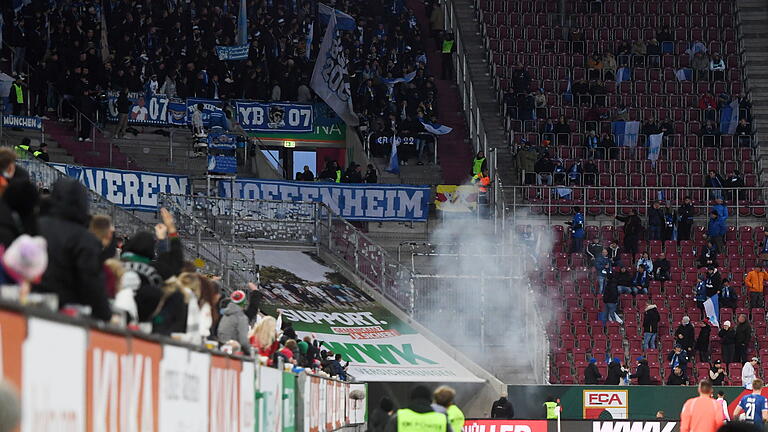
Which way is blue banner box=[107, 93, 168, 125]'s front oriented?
toward the camera

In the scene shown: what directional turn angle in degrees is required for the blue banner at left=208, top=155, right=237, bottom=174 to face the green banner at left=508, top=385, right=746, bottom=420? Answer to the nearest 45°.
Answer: approximately 45° to its left

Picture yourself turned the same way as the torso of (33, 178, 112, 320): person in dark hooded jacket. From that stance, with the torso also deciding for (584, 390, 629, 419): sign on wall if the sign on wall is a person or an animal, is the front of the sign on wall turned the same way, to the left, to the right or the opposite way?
the opposite way

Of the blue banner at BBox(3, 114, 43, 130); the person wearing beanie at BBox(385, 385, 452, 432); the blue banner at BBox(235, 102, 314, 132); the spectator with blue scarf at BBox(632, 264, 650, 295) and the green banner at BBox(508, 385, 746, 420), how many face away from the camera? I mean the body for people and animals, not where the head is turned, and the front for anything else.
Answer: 1

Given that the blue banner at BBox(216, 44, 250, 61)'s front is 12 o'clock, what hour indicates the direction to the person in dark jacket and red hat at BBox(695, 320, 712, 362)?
The person in dark jacket and red hat is roughly at 10 o'clock from the blue banner.

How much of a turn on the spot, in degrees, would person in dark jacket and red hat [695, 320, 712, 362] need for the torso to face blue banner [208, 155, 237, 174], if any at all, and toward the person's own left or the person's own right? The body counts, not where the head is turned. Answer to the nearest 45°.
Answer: approximately 45° to the person's own right

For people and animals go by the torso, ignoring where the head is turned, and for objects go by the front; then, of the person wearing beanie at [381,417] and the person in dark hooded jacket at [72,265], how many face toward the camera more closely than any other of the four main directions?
0

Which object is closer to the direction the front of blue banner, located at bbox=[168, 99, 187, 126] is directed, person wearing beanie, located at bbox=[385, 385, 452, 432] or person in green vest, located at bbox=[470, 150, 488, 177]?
the person wearing beanie

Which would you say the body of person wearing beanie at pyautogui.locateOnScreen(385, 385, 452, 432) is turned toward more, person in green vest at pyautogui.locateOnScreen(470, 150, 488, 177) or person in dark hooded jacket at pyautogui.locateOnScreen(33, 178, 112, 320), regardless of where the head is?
the person in green vest

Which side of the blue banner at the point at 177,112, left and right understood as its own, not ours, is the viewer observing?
front

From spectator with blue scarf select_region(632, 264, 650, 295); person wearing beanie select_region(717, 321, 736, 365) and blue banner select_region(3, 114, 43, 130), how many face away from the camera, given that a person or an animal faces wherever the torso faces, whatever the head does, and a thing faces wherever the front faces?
0

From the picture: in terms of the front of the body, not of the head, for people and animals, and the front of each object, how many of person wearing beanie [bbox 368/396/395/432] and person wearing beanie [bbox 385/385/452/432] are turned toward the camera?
0

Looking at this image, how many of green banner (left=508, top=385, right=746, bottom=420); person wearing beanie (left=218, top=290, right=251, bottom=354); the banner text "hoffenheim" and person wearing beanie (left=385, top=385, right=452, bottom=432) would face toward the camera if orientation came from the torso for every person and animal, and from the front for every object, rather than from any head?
2

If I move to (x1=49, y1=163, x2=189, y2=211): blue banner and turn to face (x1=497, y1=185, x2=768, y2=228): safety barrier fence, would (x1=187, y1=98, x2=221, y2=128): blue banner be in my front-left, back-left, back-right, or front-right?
front-left

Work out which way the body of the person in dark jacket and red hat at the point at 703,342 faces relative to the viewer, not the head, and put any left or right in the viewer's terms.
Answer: facing the viewer and to the left of the viewer

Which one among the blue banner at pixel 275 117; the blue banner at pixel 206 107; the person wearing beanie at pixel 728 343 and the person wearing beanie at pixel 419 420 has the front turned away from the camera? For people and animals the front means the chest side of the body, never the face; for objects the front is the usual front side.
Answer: the person wearing beanie at pixel 419 420

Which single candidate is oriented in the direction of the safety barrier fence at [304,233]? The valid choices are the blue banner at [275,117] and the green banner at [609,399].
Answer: the blue banner

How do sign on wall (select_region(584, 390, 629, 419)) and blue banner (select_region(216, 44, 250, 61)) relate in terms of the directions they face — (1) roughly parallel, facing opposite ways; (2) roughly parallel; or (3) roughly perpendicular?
roughly parallel

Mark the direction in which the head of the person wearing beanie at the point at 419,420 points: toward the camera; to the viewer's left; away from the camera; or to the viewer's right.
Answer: away from the camera

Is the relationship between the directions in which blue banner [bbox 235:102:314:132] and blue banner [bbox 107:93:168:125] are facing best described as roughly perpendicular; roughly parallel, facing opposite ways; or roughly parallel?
roughly parallel
